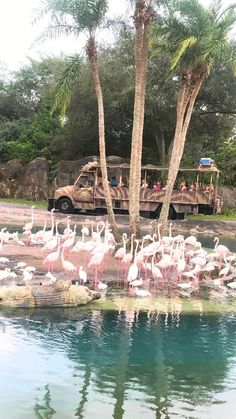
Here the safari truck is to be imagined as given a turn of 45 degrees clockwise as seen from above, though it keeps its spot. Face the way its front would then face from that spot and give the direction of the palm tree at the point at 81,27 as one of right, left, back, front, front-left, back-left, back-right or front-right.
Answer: back-left

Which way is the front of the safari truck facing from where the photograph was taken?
facing to the left of the viewer

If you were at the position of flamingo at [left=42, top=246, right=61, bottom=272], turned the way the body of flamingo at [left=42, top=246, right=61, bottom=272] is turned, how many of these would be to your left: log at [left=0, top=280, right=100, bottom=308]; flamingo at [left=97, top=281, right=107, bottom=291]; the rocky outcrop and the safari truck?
2

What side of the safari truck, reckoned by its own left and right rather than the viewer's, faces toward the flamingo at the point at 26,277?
left
